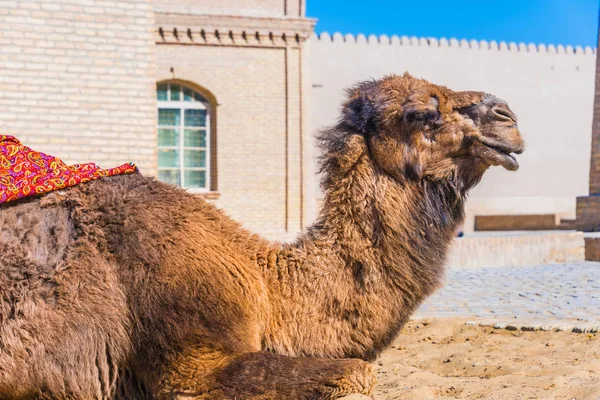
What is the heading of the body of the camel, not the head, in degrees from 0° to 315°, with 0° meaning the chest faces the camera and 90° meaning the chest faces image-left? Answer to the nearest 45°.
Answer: approximately 270°

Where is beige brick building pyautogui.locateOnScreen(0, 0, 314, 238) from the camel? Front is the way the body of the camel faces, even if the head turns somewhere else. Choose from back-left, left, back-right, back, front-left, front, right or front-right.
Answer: left
